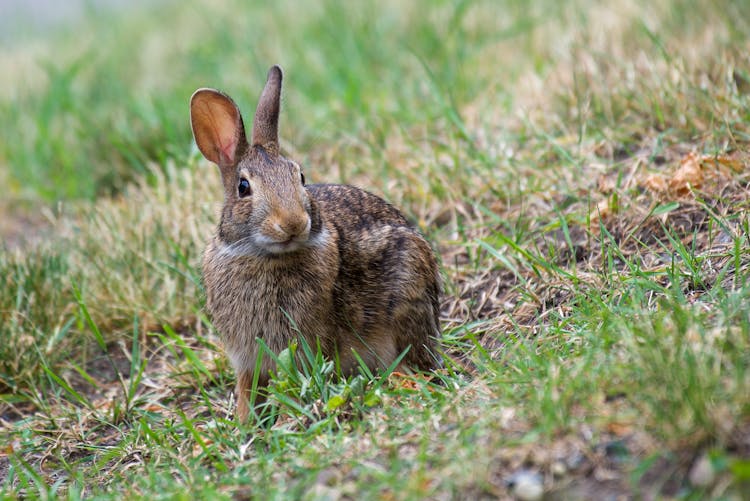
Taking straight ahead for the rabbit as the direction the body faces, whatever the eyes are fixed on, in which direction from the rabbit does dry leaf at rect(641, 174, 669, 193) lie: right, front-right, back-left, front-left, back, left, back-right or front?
back-left

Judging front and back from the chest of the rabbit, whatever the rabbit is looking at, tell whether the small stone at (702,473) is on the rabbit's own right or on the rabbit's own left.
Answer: on the rabbit's own left

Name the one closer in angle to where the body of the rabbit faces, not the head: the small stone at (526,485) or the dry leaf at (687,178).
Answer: the small stone

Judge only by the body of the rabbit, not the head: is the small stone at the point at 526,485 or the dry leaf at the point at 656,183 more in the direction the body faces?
the small stone

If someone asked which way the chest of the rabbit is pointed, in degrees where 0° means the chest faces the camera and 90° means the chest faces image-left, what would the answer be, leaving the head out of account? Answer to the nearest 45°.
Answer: approximately 45°

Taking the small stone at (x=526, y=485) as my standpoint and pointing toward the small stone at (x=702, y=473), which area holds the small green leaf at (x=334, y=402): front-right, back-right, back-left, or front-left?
back-left

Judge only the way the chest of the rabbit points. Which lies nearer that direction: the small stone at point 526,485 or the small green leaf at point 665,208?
the small stone

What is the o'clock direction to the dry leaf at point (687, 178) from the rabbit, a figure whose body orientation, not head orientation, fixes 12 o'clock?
The dry leaf is roughly at 7 o'clock from the rabbit.

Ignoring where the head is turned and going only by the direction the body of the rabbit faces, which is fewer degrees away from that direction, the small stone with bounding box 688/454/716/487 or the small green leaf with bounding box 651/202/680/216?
the small stone

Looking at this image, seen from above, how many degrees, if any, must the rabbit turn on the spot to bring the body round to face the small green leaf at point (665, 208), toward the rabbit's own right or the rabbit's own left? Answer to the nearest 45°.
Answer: approximately 135° to the rabbit's own left

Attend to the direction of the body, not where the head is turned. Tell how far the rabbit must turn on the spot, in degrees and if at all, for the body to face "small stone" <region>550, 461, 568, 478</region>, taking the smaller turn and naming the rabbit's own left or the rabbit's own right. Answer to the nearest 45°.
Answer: approximately 45° to the rabbit's own left
